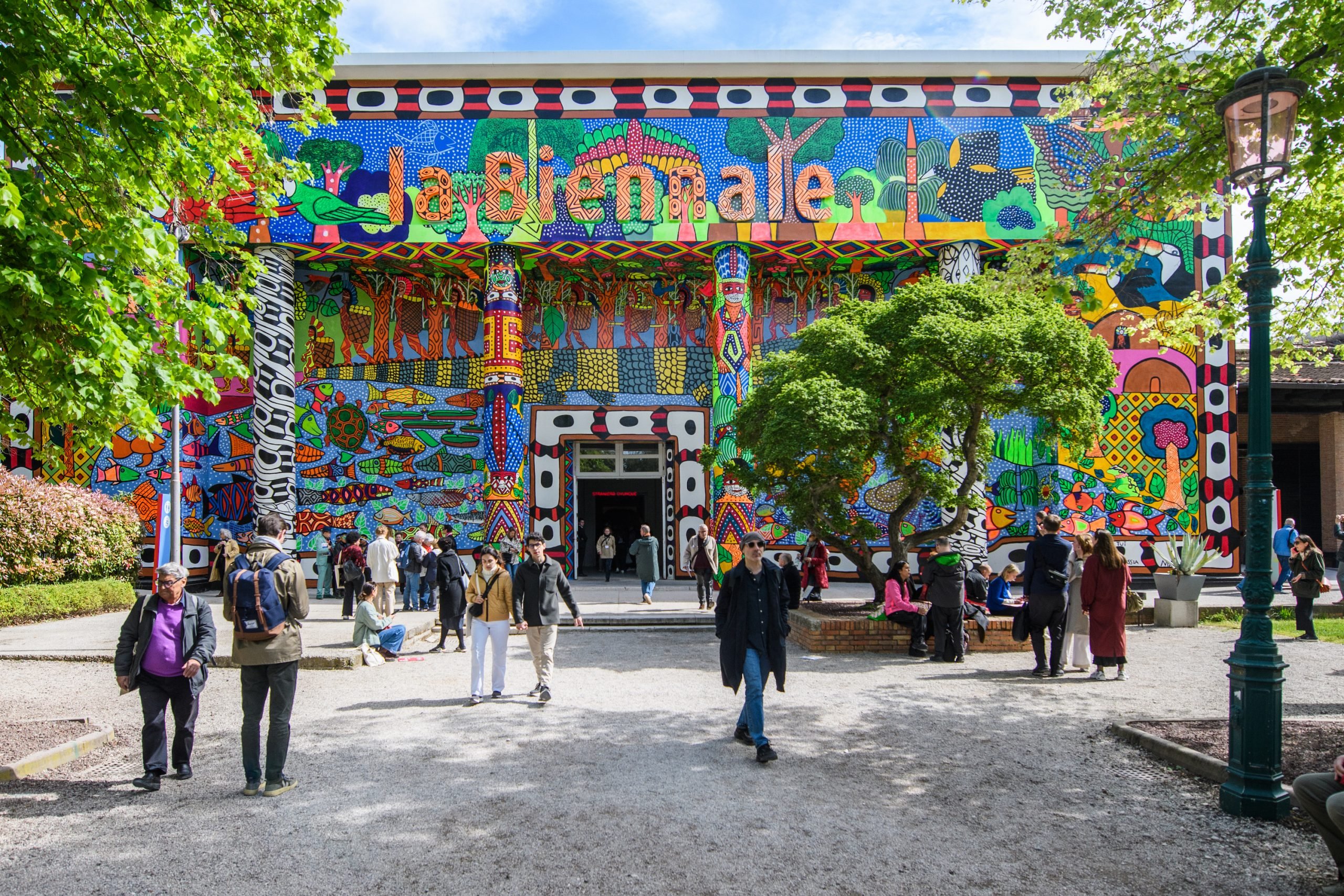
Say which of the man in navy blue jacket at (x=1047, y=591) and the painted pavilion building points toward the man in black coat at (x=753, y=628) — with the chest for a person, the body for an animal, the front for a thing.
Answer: the painted pavilion building

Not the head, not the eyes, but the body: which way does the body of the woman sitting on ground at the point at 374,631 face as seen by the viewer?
to the viewer's right

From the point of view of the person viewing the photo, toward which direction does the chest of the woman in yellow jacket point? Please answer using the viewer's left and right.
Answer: facing the viewer

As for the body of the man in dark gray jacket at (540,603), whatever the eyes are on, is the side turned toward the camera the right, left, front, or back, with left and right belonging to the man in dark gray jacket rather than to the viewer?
front

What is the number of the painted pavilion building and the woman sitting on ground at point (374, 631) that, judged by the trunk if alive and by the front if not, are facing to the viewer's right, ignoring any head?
1

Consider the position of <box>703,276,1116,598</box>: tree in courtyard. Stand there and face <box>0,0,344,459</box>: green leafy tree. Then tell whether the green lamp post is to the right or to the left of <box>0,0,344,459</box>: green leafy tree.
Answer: left

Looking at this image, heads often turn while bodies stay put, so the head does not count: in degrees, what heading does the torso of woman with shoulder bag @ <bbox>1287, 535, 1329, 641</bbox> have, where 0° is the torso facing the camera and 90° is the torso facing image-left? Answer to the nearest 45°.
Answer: approximately 45°

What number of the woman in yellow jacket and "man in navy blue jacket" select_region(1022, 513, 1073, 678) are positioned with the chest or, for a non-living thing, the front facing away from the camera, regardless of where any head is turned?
1

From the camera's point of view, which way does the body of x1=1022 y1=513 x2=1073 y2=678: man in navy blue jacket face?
away from the camera

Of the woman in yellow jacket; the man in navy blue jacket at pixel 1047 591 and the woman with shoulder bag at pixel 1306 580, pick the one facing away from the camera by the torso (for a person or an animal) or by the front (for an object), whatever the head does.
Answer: the man in navy blue jacket
